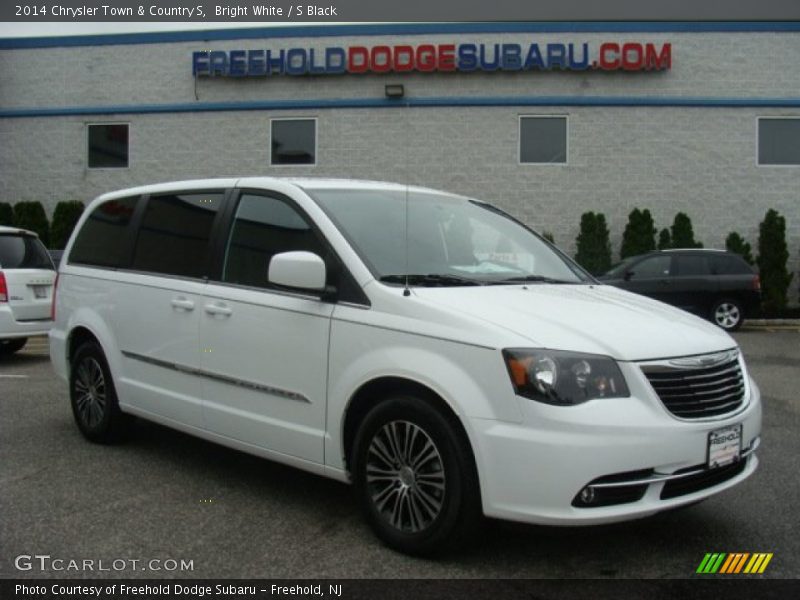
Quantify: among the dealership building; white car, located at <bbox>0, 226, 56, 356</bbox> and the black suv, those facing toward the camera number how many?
1

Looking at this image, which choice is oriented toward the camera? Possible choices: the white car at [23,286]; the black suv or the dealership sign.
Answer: the dealership sign

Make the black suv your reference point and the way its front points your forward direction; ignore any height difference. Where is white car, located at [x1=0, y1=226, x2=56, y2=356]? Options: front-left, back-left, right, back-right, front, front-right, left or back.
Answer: front-left

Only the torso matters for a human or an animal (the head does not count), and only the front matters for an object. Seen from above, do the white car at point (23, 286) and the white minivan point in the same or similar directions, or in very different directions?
very different directions

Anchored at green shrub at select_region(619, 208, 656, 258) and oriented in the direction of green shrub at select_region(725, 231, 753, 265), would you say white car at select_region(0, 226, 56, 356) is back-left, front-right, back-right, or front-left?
back-right

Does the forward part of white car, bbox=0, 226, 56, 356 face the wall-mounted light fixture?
no

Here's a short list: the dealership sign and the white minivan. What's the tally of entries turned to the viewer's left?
0

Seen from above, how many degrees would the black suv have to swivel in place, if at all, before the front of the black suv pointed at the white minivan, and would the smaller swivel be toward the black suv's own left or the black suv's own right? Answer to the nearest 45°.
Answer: approximately 90° to the black suv's own left

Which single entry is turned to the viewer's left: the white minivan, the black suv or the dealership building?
the black suv

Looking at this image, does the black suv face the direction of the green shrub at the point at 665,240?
no

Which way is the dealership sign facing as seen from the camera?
toward the camera

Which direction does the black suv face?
to the viewer's left

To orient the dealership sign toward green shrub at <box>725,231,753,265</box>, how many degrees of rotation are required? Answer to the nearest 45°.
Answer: approximately 90° to its left

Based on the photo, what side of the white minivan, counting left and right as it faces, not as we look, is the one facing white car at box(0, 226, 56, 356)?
back

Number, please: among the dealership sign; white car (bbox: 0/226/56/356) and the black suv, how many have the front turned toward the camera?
1

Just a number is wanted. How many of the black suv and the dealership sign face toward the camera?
1

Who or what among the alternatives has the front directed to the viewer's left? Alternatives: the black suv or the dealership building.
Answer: the black suv
